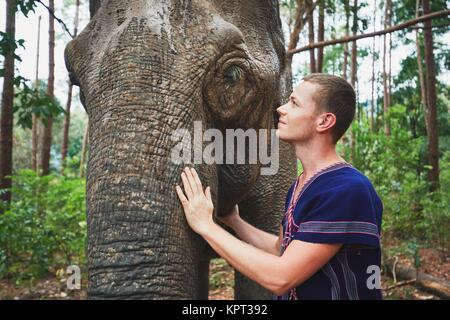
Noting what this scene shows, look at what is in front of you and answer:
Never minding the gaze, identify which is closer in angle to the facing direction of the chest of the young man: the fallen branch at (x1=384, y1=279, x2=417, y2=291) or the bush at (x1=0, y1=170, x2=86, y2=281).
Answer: the bush

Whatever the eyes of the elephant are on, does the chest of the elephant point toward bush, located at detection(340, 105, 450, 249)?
no

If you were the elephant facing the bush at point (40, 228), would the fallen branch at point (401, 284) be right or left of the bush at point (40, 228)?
right

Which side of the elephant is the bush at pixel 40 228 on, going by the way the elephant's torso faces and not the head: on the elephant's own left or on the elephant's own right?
on the elephant's own right

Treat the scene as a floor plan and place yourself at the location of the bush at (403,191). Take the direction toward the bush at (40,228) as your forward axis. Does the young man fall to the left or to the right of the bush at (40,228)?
left

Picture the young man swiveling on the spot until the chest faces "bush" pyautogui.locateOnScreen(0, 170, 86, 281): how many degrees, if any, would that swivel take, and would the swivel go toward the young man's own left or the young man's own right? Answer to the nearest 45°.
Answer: approximately 45° to the young man's own right

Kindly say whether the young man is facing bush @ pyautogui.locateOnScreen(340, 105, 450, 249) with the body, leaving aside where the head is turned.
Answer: no

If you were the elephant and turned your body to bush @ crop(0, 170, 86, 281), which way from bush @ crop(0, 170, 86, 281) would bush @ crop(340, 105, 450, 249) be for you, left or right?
right

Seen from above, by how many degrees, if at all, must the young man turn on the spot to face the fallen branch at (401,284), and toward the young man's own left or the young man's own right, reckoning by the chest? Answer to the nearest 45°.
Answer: approximately 90° to the young man's own right

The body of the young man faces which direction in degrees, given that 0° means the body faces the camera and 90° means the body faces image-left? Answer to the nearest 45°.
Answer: approximately 90°

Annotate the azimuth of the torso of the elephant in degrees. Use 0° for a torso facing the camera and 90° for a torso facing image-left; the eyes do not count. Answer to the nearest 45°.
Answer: approximately 45°

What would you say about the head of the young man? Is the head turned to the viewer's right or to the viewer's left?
to the viewer's left
